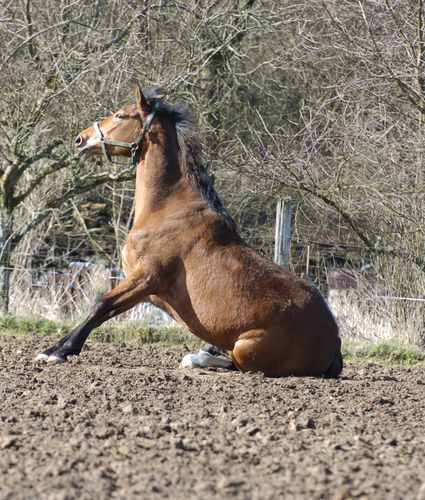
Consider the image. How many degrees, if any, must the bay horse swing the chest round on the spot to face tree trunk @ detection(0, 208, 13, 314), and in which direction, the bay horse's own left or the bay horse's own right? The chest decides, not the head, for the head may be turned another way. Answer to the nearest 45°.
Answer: approximately 45° to the bay horse's own right

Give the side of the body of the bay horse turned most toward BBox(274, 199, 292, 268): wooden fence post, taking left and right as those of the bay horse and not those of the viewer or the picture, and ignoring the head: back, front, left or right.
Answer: right

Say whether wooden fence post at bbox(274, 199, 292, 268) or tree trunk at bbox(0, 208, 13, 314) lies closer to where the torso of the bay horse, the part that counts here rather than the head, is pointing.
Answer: the tree trunk

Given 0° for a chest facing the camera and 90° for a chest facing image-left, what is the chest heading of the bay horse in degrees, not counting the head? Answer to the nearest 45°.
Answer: approximately 90°

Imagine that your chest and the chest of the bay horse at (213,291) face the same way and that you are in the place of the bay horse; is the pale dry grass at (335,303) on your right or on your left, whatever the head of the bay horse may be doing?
on your right
